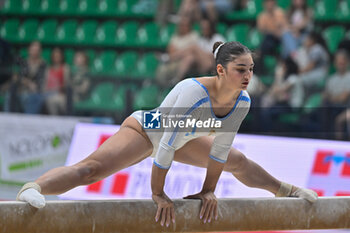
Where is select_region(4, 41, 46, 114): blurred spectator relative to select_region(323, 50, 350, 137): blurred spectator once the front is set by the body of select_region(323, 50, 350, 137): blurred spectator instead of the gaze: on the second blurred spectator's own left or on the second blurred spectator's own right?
on the second blurred spectator's own right

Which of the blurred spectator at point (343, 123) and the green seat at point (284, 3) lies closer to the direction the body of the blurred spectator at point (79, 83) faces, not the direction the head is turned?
the blurred spectator

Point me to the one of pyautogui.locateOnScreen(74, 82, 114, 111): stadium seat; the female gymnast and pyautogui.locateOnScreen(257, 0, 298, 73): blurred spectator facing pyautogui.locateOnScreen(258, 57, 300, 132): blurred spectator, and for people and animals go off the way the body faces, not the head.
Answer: pyautogui.locateOnScreen(257, 0, 298, 73): blurred spectator

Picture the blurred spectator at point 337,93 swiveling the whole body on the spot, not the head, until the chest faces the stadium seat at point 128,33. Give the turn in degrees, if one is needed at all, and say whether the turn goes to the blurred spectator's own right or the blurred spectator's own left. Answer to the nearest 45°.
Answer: approximately 135° to the blurred spectator's own right

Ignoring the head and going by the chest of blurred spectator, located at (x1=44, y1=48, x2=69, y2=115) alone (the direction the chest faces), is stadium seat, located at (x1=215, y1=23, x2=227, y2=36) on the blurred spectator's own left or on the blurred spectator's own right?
on the blurred spectator's own left

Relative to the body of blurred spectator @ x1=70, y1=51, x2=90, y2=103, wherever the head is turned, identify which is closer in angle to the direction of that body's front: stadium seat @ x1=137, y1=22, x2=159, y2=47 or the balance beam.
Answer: the balance beam

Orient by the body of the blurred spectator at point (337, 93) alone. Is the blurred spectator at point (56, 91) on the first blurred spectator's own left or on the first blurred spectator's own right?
on the first blurred spectator's own right

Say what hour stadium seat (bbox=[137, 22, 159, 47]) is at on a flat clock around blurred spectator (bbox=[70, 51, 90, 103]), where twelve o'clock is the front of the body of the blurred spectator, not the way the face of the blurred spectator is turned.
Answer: The stadium seat is roughly at 7 o'clock from the blurred spectator.

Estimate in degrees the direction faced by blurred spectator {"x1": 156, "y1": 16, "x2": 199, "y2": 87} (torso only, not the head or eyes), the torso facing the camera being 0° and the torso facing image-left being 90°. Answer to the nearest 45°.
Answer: approximately 45°

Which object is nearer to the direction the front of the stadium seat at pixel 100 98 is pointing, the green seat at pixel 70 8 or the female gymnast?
the female gymnast

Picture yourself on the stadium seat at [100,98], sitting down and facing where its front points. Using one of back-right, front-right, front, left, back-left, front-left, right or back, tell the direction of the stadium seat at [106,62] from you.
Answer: back-right

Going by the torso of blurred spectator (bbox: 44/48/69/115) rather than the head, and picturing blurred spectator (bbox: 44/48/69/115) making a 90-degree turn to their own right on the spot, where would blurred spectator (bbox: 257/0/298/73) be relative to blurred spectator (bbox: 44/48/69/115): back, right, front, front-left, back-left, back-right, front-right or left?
back

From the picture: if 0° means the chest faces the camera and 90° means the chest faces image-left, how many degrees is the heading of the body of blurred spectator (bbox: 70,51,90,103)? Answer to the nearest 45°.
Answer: approximately 0°

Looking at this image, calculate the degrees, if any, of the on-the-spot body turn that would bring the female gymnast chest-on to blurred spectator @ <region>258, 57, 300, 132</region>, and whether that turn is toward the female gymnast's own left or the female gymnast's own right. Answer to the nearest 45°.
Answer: approximately 135° to the female gymnast's own left

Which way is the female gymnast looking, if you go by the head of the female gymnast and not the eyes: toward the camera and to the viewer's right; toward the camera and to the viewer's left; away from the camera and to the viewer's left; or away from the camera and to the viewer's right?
toward the camera and to the viewer's right

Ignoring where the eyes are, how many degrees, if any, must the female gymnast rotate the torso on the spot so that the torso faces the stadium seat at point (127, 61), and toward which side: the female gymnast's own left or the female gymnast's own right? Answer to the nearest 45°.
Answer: approximately 135° to the female gymnast's own left
